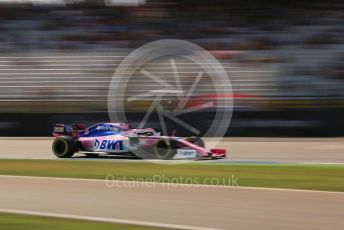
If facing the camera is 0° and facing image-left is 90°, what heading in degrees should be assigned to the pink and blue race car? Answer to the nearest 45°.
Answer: approximately 315°
